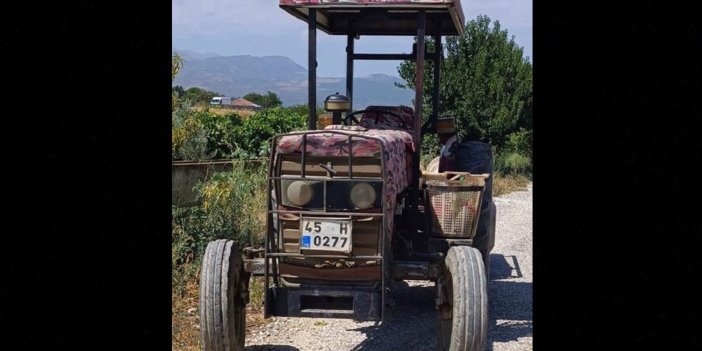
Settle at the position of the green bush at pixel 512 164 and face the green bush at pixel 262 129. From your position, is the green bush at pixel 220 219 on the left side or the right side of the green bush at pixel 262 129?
left

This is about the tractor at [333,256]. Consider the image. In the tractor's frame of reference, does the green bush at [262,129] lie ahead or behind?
behind

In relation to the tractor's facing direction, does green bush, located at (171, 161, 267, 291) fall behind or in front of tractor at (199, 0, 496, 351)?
behind

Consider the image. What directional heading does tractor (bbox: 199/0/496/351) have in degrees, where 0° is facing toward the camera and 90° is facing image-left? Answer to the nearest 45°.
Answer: approximately 0°

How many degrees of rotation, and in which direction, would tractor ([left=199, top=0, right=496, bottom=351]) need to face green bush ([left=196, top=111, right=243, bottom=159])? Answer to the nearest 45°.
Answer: approximately 180°

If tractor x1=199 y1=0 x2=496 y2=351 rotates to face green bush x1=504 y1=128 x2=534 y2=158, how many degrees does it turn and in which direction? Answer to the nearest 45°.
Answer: approximately 180°

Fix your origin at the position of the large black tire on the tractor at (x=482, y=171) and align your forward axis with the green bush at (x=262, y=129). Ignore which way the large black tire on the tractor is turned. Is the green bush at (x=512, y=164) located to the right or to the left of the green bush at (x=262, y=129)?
right
